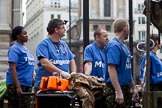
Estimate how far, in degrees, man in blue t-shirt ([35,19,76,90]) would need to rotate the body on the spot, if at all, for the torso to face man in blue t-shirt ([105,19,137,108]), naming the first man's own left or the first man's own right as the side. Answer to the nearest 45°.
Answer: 0° — they already face them

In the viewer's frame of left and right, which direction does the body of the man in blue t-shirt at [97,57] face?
facing the viewer and to the right of the viewer

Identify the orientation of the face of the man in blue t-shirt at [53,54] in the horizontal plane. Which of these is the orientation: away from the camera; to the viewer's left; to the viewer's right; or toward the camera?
to the viewer's right

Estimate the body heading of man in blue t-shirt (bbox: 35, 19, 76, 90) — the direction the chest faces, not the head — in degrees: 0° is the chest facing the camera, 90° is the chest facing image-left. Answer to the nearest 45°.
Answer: approximately 315°
